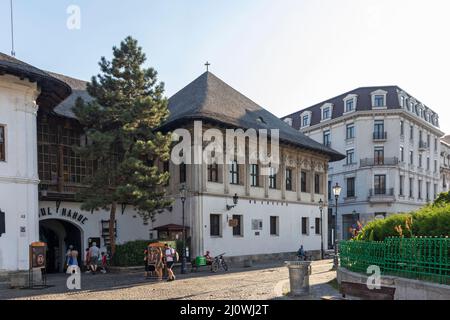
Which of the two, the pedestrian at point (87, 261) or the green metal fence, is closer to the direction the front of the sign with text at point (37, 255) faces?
the green metal fence

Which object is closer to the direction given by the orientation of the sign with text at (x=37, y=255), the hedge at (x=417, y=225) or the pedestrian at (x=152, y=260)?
the hedge

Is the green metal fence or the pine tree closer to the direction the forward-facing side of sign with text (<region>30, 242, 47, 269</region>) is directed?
the green metal fence

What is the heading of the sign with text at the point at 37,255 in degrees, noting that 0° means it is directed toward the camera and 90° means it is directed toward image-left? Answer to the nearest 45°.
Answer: approximately 0°
